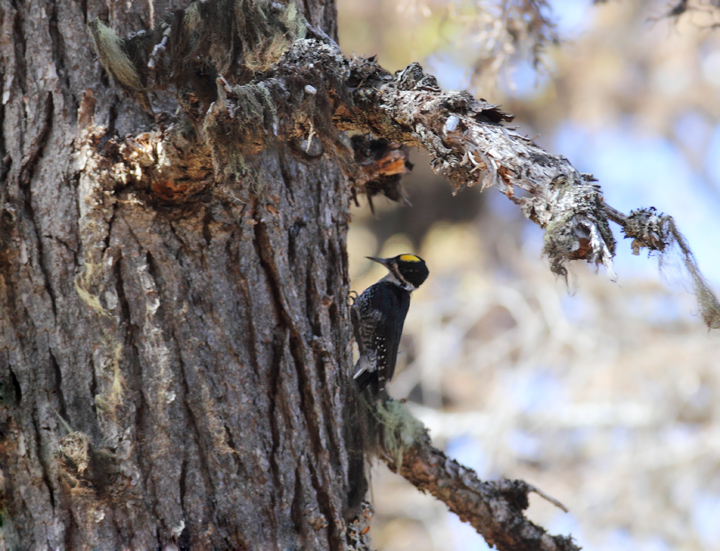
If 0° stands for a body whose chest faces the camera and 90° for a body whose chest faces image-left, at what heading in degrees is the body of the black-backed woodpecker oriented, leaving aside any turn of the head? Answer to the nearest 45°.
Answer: approximately 90°
